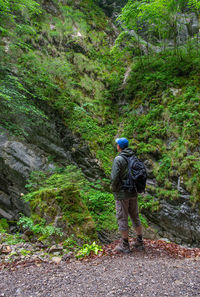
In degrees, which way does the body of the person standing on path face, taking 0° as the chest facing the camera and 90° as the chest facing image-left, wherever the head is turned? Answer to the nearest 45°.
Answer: approximately 135°

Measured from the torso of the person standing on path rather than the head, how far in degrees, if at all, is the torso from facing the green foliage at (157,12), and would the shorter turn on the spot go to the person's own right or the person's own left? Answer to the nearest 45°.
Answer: approximately 45° to the person's own right

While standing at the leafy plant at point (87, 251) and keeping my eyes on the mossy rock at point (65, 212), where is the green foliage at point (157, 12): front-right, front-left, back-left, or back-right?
front-right
